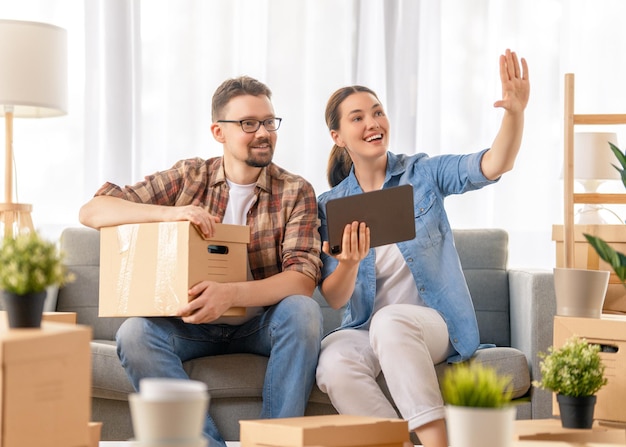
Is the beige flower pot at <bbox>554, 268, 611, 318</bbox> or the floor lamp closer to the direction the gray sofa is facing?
the beige flower pot

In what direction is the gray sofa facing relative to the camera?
toward the camera

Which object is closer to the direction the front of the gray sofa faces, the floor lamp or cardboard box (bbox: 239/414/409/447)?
the cardboard box

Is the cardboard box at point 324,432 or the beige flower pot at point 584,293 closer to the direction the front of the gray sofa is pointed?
the cardboard box

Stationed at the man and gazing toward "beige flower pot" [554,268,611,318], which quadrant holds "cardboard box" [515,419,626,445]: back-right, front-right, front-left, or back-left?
front-right

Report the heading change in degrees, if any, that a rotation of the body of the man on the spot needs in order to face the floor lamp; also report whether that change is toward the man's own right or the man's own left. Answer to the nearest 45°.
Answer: approximately 135° to the man's own right

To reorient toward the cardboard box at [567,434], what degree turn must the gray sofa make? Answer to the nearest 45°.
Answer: approximately 45° to its left

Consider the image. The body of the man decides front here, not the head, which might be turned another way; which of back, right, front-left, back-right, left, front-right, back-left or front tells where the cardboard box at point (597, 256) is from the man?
left

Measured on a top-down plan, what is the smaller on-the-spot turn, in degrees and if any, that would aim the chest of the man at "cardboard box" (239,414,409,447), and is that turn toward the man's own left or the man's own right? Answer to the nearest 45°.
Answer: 0° — they already face it

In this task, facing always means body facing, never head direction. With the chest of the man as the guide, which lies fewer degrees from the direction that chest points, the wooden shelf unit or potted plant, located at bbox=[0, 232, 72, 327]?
the potted plant

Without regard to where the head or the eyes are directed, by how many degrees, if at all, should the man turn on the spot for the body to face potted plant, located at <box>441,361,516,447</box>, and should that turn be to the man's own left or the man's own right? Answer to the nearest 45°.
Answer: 0° — they already face it

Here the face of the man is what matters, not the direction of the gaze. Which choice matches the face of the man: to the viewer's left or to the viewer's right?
to the viewer's right

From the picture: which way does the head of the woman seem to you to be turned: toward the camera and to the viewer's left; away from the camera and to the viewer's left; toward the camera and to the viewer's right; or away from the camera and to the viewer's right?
toward the camera and to the viewer's right
